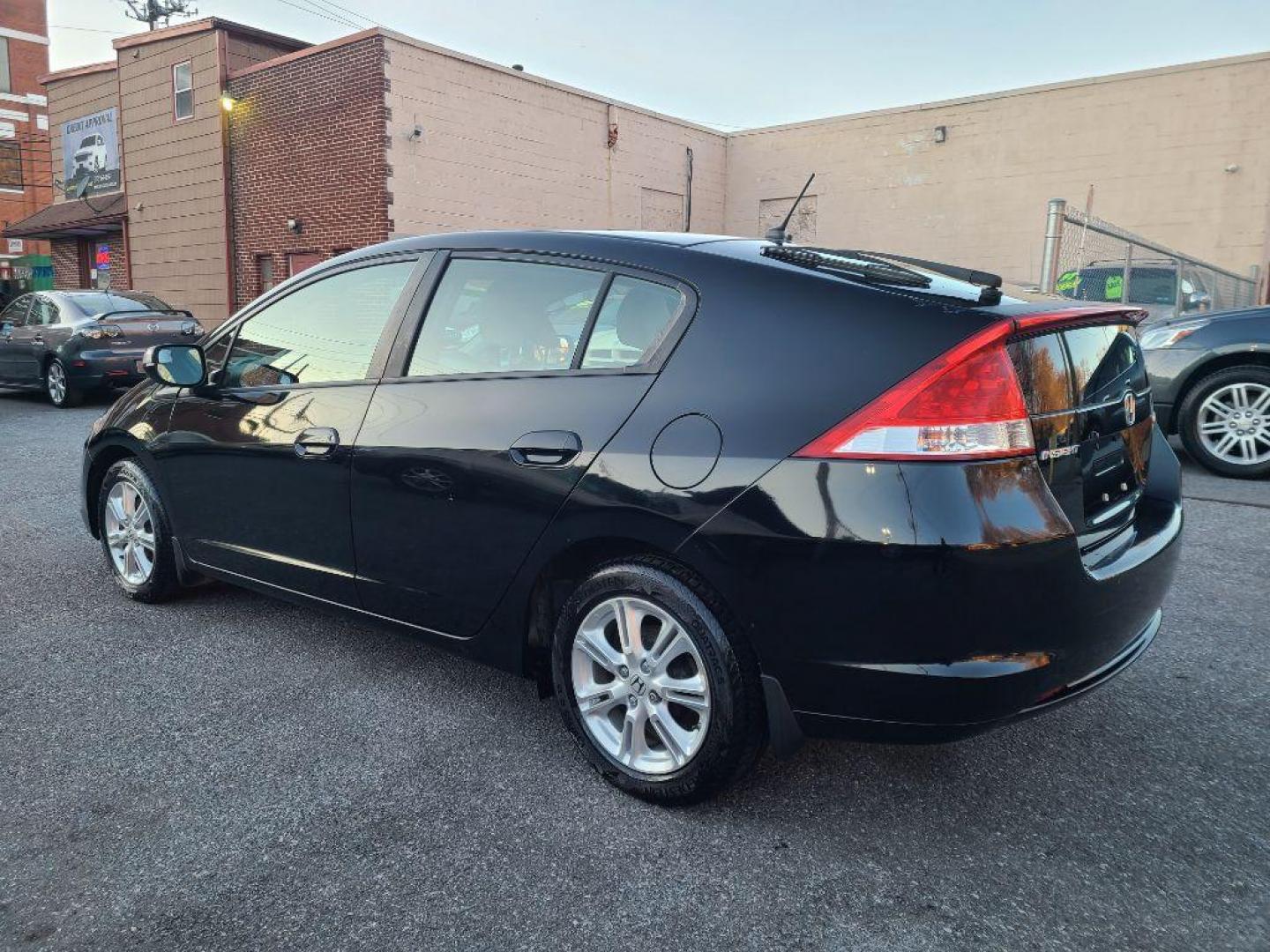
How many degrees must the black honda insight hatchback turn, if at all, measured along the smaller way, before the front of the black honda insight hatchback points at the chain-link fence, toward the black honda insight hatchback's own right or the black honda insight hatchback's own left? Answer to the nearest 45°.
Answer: approximately 90° to the black honda insight hatchback's own right

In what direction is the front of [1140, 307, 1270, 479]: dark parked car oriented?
to the viewer's left

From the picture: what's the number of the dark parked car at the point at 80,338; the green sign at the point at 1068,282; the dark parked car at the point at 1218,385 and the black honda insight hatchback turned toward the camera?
1

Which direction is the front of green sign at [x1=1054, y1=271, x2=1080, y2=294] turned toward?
toward the camera

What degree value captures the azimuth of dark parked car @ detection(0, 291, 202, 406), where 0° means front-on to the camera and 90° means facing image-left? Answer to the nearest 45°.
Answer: approximately 135°

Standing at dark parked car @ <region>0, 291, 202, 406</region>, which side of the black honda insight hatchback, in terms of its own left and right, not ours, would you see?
front

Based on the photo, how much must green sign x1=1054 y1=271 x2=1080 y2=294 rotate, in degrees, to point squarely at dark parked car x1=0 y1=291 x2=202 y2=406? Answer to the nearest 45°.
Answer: approximately 90° to its right

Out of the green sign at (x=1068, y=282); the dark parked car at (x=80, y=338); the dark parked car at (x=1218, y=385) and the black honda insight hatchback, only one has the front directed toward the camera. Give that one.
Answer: the green sign

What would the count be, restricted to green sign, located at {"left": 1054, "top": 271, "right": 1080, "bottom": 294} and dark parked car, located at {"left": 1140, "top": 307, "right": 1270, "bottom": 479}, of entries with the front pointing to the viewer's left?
1

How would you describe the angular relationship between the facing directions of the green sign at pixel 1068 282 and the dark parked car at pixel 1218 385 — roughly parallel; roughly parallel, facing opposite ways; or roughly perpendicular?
roughly perpendicular

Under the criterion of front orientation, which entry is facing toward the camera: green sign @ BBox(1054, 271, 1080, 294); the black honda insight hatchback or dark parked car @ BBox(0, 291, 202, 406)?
the green sign

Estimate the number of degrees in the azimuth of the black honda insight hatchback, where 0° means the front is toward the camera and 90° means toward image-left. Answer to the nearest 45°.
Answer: approximately 135°

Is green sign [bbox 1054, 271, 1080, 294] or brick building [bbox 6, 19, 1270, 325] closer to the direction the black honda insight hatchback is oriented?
the brick building

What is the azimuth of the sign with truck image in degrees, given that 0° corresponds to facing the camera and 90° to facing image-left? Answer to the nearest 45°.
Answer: approximately 45°

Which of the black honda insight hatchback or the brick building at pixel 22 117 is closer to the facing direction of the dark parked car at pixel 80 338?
the brick building

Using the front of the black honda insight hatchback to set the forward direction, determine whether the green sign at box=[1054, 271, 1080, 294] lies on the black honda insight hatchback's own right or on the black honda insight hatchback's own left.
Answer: on the black honda insight hatchback's own right

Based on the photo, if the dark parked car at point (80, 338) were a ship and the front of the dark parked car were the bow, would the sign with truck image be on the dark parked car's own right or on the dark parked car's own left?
on the dark parked car's own right

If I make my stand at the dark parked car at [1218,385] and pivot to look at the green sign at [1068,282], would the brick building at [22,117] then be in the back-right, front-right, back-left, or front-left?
front-left

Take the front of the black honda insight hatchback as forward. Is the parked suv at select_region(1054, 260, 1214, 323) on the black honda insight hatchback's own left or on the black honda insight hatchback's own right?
on the black honda insight hatchback's own right
